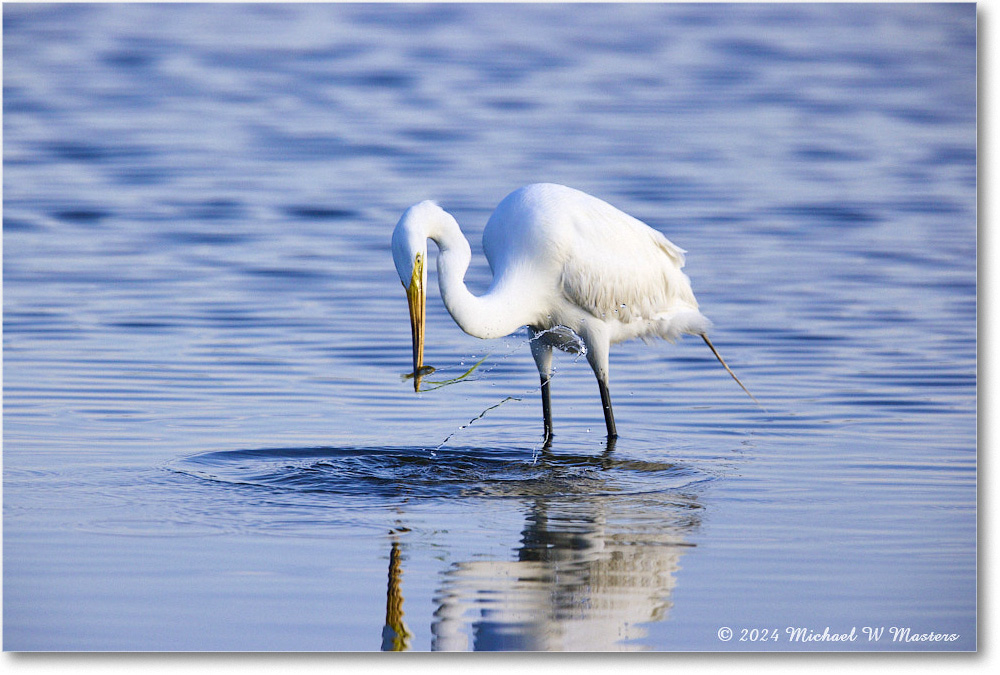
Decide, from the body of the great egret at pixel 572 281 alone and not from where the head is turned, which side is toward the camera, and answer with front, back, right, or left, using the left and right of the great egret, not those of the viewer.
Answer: left
